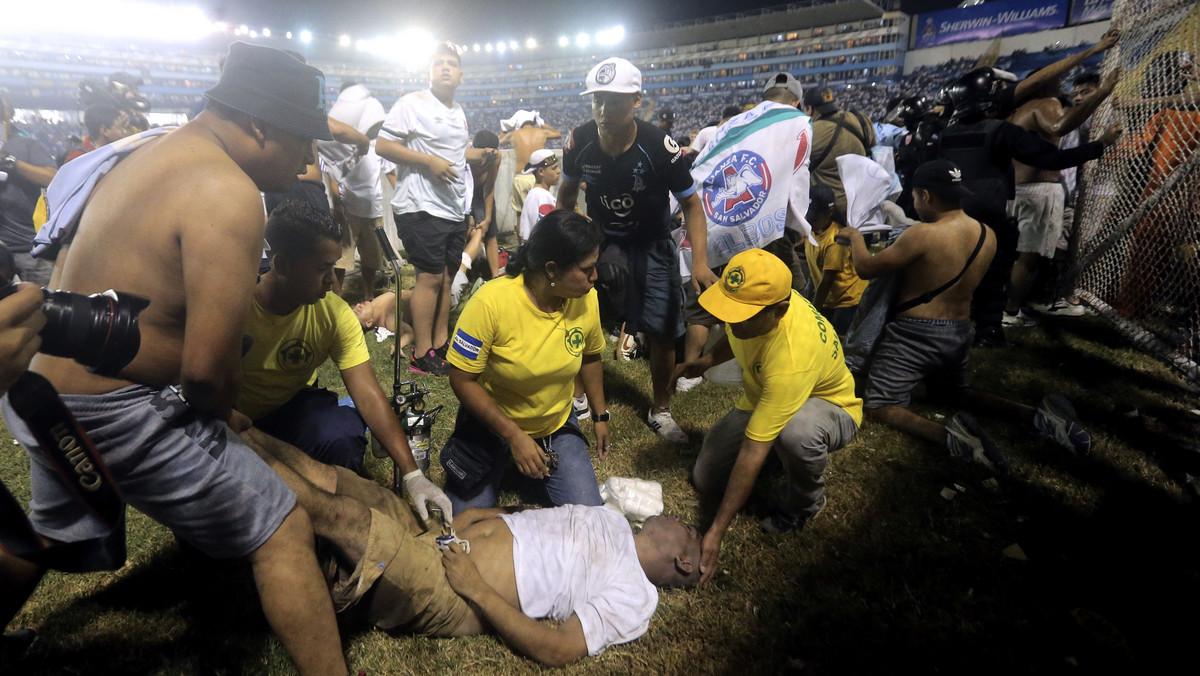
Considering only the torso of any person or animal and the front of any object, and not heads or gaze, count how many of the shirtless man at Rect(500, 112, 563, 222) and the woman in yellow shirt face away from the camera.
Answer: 1

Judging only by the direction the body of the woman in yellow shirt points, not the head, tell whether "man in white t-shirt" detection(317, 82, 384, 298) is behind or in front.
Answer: behind

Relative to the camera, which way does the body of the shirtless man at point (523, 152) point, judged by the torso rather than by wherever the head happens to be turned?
away from the camera

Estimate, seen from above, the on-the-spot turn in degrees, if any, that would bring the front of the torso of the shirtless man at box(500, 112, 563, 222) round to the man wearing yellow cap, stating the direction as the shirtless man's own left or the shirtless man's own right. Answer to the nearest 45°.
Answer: approximately 180°

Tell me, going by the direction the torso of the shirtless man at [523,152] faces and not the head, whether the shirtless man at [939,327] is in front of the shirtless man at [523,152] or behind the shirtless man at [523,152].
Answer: behind

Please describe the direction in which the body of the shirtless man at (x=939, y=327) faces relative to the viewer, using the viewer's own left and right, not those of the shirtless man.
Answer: facing away from the viewer and to the left of the viewer

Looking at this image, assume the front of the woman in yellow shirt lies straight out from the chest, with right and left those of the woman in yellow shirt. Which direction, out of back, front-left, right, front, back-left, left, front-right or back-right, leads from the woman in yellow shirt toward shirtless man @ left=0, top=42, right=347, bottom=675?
right

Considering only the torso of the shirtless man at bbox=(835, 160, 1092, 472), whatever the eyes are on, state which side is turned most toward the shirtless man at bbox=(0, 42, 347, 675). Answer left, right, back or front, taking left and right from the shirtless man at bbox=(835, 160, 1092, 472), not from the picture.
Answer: left

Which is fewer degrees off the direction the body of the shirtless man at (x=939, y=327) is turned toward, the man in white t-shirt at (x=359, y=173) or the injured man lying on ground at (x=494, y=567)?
the man in white t-shirt

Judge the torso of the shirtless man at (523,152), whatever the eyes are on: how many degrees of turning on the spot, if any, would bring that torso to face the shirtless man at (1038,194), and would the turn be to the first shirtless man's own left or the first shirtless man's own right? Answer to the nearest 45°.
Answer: approximately 135° to the first shirtless man's own right

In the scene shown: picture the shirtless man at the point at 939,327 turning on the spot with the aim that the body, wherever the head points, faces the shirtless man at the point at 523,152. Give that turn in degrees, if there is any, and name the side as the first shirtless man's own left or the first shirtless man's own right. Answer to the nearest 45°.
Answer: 0° — they already face them

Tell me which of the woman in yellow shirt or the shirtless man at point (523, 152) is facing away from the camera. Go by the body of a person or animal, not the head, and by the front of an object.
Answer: the shirtless man

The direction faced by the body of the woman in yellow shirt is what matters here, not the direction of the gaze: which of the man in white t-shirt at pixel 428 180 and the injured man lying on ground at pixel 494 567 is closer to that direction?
the injured man lying on ground
